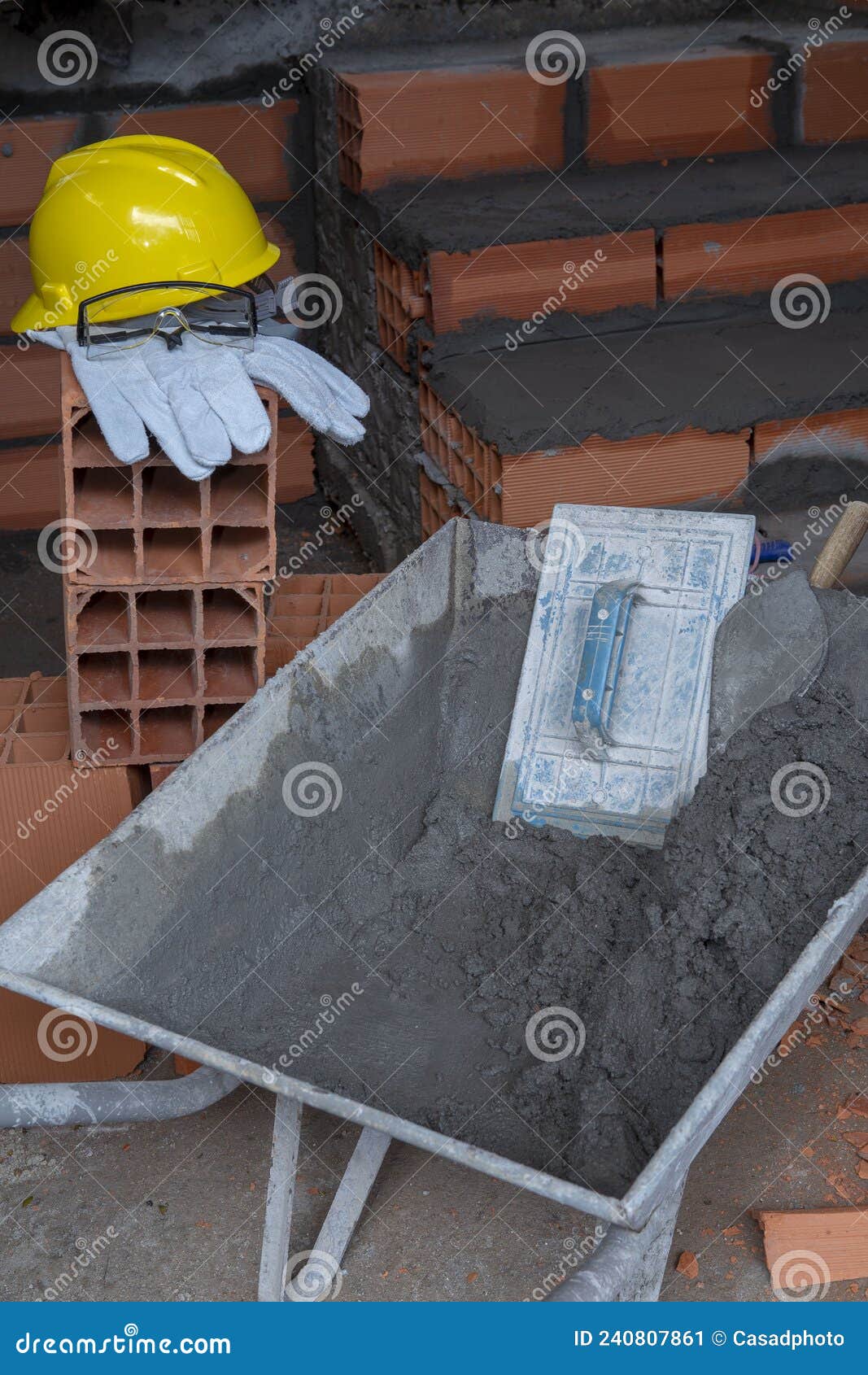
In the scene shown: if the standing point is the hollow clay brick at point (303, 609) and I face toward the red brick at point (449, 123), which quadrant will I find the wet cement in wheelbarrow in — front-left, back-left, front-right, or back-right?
back-right

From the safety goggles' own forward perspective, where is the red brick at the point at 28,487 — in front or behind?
behind

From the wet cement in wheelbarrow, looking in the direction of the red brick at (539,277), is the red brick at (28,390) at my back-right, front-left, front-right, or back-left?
front-left

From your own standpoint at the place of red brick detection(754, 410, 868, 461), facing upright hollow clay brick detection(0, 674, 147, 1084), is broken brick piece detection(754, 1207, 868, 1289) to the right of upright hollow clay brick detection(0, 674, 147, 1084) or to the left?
left

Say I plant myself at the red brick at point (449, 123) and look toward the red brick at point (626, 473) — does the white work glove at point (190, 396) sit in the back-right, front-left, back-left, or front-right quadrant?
front-right

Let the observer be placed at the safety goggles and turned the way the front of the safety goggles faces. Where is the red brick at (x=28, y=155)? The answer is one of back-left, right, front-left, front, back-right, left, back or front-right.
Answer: back

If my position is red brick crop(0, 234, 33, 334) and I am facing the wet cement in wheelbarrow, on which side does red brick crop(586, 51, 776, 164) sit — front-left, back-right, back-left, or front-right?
front-left

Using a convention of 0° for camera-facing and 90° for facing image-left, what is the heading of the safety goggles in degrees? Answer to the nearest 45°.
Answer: approximately 0°

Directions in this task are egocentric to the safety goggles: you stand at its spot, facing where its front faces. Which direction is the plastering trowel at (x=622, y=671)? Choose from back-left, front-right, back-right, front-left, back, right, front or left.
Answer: left
